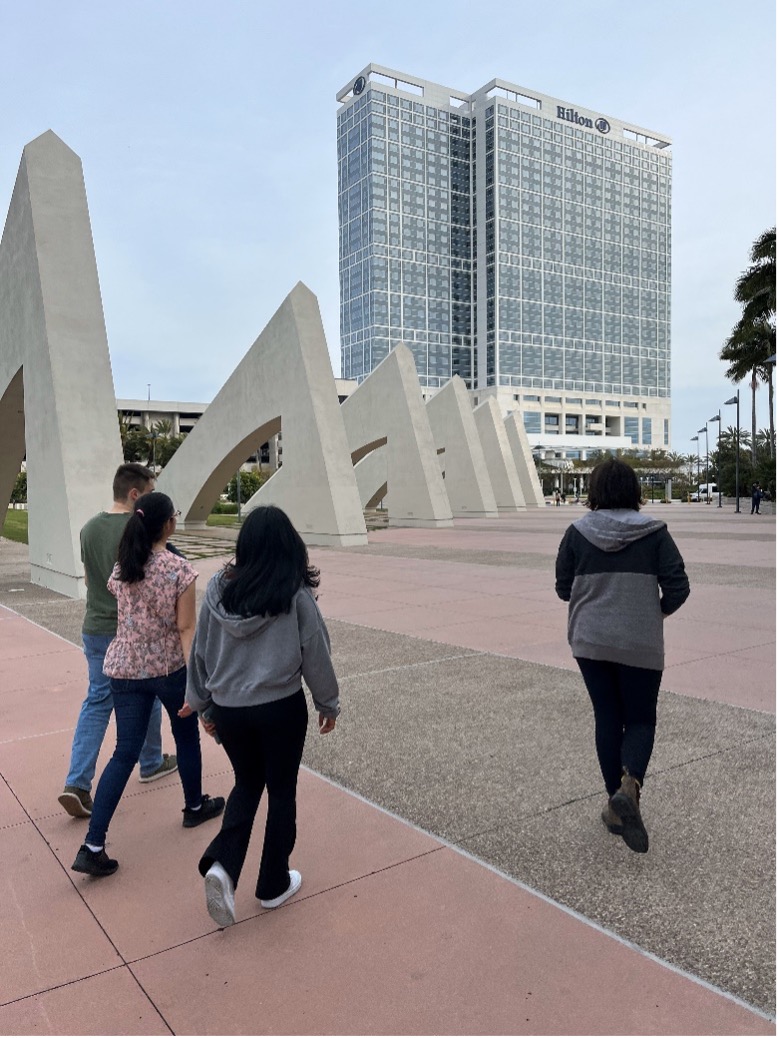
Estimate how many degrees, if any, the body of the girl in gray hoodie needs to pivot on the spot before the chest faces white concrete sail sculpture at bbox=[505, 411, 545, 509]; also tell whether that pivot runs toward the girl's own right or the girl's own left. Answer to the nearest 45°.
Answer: approximately 45° to the girl's own left

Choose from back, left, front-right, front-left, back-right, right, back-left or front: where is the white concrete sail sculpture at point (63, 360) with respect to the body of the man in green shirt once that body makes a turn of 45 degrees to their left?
front

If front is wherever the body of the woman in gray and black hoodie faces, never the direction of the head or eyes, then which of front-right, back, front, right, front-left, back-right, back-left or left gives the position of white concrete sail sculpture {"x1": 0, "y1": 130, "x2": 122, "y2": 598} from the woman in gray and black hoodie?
front-left

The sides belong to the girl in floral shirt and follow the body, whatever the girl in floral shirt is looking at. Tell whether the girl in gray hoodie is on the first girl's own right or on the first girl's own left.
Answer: on the first girl's own right

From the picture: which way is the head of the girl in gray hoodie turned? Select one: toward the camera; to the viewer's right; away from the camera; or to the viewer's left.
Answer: away from the camera

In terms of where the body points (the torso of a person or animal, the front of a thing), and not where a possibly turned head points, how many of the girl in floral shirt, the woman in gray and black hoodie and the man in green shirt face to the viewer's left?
0

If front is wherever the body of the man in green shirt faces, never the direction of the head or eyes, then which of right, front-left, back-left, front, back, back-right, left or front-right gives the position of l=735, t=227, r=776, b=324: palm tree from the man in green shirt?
front

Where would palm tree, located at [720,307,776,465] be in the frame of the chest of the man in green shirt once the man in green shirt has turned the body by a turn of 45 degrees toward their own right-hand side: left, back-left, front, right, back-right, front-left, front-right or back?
front-left

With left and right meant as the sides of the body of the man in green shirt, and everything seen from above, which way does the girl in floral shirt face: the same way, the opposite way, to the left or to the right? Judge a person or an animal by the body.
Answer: the same way

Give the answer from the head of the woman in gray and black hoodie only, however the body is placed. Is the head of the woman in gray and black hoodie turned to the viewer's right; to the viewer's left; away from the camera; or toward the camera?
away from the camera

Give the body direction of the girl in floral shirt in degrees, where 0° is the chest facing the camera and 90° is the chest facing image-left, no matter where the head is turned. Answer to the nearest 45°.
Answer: approximately 225°

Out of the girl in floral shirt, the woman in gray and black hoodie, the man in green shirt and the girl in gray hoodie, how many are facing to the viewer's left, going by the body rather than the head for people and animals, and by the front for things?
0

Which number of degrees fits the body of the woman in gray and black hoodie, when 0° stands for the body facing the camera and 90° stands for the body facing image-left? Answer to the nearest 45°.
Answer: approximately 180°

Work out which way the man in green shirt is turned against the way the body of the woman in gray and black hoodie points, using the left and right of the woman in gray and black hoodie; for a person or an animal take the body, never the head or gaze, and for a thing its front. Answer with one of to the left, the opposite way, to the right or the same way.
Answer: the same way

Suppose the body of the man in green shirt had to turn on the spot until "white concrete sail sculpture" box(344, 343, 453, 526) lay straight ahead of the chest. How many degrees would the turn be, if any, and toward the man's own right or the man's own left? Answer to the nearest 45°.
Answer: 0° — they already face it

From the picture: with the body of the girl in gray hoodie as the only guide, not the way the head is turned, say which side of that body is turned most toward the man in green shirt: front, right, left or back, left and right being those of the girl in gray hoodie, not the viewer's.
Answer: left

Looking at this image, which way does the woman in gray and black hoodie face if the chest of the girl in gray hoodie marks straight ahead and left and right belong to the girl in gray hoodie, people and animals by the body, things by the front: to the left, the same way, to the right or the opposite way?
the same way

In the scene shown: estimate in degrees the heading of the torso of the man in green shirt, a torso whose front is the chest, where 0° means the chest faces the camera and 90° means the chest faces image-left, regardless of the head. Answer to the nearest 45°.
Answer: approximately 225°

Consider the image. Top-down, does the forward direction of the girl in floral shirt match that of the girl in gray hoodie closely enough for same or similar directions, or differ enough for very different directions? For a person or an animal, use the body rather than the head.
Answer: same or similar directions

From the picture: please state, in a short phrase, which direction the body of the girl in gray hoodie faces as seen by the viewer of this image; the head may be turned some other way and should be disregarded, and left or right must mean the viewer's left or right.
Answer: facing away from the viewer and to the right of the viewer

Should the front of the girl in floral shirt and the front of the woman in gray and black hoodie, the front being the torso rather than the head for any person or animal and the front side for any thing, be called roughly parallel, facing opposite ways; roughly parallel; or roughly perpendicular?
roughly parallel
